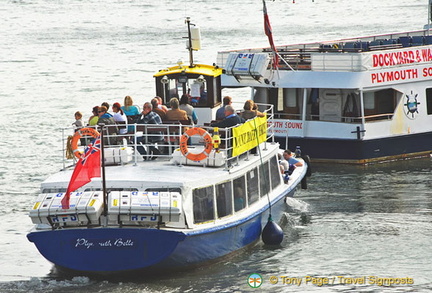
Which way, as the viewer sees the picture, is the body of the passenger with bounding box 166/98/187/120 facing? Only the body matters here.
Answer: away from the camera

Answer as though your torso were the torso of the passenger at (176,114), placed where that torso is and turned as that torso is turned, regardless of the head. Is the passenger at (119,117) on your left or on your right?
on your left

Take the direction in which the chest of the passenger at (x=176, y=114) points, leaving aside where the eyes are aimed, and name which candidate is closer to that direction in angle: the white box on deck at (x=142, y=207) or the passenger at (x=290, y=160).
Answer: the passenger

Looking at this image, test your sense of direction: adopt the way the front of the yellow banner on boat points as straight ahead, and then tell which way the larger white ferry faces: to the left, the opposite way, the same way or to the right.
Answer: to the left

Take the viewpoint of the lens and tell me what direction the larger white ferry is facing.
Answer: facing away from the viewer and to the right of the viewer

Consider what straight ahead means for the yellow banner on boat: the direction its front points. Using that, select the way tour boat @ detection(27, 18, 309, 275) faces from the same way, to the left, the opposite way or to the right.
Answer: to the left

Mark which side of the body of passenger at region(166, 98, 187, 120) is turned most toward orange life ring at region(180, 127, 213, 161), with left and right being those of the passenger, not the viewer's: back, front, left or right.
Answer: back

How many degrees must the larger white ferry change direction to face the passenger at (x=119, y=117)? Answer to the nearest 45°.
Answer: approximately 180°

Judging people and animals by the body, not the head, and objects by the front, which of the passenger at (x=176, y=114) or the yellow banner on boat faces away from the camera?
the passenger
